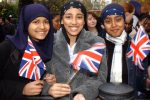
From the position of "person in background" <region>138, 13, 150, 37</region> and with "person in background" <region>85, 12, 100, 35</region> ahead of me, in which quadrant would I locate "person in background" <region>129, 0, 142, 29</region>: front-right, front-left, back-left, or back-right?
front-right

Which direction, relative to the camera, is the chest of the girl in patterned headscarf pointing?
toward the camera

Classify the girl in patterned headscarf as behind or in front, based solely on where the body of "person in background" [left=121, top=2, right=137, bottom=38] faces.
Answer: in front

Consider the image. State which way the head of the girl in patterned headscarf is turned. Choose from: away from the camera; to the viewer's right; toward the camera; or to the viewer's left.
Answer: toward the camera

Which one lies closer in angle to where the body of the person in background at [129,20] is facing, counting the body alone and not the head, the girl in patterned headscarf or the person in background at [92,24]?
the girl in patterned headscarf

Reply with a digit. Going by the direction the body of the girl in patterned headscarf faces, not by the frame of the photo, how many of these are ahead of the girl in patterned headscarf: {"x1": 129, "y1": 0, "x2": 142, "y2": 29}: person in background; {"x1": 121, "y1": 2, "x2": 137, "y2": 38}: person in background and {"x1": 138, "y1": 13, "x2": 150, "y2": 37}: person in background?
0

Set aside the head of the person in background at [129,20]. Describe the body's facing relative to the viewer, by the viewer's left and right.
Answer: facing the viewer and to the left of the viewer
